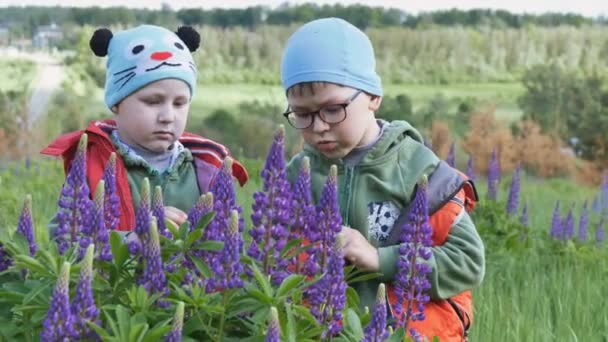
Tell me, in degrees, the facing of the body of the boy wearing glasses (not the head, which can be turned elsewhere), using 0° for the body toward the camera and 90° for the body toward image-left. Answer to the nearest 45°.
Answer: approximately 45°

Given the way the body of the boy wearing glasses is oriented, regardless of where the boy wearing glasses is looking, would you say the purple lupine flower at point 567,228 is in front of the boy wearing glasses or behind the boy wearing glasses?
behind

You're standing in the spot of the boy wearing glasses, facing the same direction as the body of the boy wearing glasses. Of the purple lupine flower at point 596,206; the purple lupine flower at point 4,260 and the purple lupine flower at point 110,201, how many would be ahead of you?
2

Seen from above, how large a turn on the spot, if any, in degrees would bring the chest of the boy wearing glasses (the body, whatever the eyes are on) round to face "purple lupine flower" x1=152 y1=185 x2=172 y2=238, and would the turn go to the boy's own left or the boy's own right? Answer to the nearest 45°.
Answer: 0° — they already face it

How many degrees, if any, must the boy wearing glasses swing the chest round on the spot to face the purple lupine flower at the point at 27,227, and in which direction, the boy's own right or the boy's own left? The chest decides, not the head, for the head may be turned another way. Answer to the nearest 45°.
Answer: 0° — they already face it
